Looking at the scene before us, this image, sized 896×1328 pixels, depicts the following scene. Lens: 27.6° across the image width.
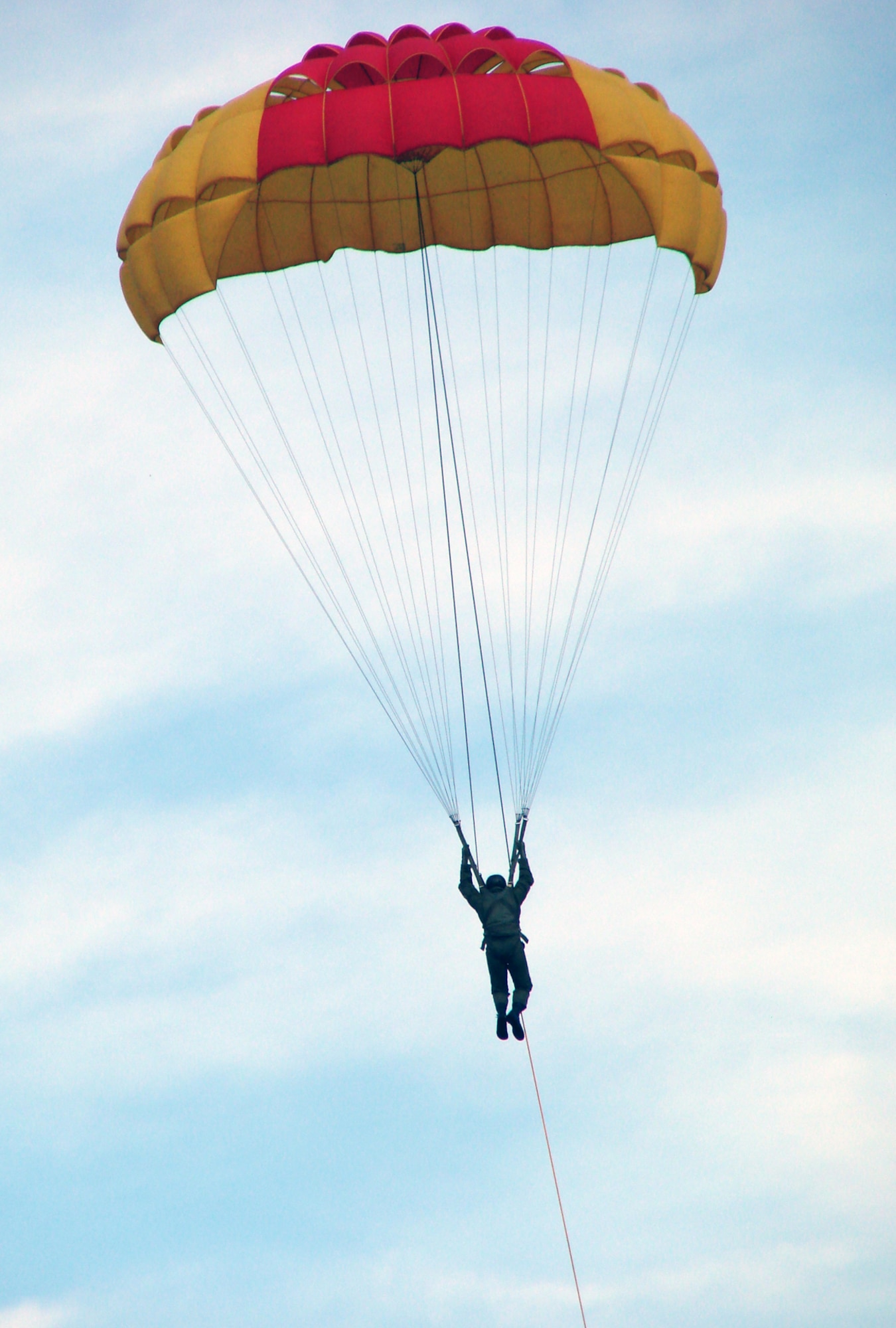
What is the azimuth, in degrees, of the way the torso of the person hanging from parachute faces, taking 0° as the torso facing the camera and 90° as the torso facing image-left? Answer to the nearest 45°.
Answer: approximately 180°
